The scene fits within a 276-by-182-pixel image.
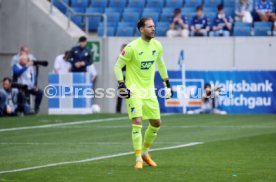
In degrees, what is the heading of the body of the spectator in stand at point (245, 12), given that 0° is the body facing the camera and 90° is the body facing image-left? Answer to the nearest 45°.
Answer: approximately 0°

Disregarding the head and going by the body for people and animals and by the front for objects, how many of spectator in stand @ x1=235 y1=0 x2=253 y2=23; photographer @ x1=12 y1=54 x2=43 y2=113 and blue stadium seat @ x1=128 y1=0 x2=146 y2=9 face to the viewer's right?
1

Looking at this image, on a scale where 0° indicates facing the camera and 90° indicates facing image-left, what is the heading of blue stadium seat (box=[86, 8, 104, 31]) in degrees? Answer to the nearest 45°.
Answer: approximately 0°

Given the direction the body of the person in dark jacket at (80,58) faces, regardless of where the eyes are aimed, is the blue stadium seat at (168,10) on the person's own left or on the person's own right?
on the person's own left

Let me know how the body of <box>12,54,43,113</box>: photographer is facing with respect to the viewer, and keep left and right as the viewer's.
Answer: facing to the right of the viewer

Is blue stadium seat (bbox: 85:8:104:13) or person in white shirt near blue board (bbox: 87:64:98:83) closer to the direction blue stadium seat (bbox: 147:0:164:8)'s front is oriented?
the person in white shirt near blue board

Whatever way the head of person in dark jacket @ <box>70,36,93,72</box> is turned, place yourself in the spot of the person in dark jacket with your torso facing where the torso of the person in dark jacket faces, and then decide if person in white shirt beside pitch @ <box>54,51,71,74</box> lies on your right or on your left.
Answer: on your right
